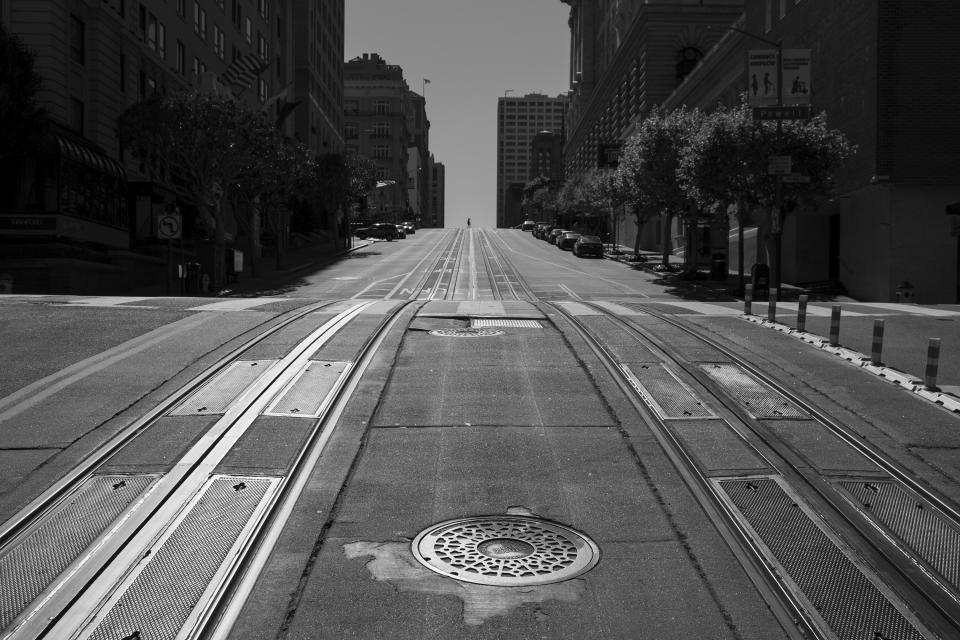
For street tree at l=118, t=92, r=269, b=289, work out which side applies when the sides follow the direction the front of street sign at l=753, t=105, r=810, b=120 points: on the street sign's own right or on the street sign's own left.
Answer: on the street sign's own right

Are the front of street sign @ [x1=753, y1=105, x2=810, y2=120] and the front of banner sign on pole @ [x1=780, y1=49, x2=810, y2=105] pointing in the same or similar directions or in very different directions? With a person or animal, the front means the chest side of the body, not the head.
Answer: same or similar directions

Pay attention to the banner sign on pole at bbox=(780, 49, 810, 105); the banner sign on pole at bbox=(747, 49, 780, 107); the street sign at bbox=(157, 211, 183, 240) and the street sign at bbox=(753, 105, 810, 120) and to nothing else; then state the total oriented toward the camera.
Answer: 4

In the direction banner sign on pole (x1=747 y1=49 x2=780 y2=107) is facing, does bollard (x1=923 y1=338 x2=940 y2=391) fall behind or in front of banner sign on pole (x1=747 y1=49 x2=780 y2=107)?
in front

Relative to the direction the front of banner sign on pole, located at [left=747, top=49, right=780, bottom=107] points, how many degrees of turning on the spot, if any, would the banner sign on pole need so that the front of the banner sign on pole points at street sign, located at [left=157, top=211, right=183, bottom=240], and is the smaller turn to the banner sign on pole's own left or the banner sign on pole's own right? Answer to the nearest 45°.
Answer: approximately 90° to the banner sign on pole's own right

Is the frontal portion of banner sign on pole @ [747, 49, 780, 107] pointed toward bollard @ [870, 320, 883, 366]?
yes

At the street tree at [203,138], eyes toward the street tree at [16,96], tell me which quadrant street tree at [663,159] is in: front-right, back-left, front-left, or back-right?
back-left

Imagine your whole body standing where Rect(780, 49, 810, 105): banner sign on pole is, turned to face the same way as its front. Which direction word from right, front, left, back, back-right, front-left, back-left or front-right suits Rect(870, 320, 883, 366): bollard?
front

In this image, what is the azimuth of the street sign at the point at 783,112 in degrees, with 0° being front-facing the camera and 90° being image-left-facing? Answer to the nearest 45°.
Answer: approximately 0°

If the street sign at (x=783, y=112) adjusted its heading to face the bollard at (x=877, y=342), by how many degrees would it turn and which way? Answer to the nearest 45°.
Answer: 0° — it already faces it

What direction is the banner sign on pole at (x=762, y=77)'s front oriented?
toward the camera

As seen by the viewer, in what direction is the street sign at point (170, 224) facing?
toward the camera

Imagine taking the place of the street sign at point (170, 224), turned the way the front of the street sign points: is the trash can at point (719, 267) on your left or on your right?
on your left
